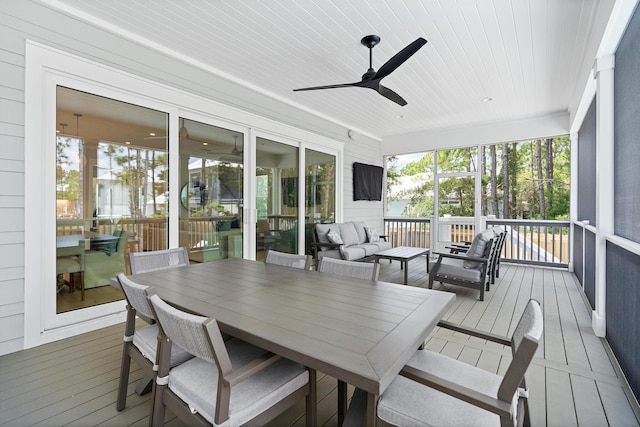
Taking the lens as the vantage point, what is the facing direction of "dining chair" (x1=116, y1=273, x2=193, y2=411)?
facing away from the viewer and to the right of the viewer

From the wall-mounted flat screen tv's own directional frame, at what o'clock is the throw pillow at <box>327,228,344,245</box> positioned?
The throw pillow is roughly at 2 o'clock from the wall-mounted flat screen tv.

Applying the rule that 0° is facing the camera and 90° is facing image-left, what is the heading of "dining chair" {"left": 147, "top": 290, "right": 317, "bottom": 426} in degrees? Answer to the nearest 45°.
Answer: approximately 225°

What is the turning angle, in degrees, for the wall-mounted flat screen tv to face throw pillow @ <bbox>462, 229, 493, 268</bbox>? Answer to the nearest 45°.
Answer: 0° — it already faces it

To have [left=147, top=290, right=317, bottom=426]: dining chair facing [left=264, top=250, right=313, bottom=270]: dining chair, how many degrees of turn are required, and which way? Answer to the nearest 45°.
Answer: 0° — it already faces it

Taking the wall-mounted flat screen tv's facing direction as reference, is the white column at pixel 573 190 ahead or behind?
ahead

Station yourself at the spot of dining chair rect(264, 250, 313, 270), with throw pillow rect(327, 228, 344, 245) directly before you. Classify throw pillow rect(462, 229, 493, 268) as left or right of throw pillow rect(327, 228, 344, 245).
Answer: right

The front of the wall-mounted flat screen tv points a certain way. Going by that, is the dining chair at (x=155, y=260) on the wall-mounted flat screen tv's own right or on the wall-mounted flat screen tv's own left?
on the wall-mounted flat screen tv's own right

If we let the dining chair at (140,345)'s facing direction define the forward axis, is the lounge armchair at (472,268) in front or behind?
in front

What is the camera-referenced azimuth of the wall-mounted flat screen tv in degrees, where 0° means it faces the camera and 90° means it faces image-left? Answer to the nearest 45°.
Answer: approximately 315°
